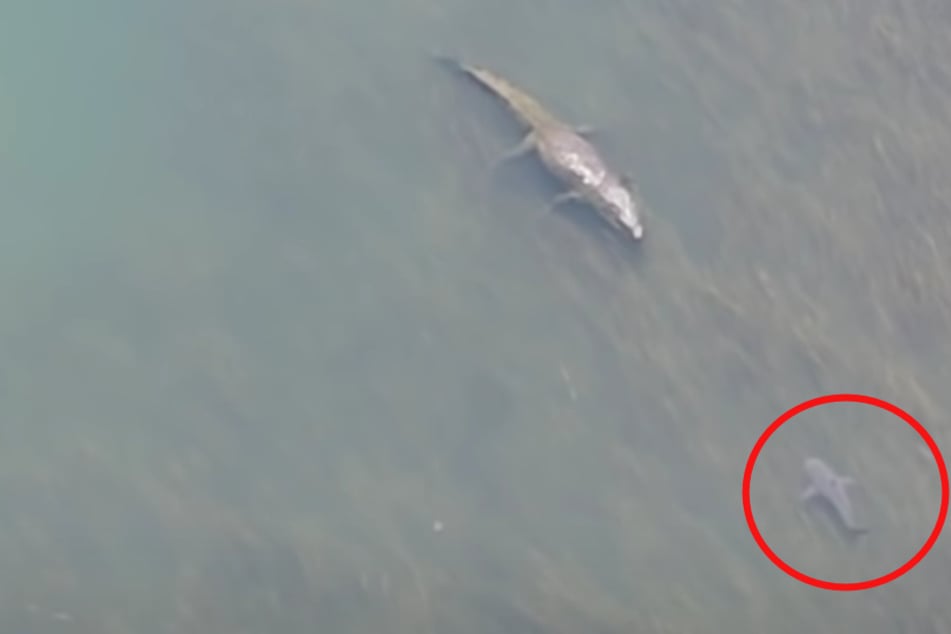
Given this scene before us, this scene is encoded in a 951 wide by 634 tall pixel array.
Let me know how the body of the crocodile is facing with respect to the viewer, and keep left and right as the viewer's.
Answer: facing the viewer and to the right of the viewer
